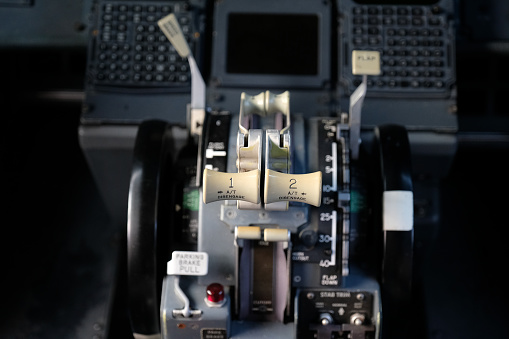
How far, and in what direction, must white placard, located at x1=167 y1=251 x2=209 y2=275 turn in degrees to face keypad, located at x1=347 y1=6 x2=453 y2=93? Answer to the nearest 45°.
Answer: approximately 135° to its left

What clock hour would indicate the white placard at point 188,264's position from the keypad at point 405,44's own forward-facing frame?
The white placard is roughly at 1 o'clock from the keypad.

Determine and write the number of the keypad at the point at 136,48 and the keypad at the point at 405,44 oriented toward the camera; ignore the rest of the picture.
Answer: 2

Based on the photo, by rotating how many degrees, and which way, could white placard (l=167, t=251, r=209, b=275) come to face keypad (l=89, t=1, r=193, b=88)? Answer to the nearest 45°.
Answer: approximately 180°

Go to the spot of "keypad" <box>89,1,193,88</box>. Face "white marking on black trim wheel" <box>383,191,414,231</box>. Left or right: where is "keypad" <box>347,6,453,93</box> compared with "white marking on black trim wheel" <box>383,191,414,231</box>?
left

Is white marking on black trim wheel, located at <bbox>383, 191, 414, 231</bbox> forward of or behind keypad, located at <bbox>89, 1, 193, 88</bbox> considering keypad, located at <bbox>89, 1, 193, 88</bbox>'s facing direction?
forward

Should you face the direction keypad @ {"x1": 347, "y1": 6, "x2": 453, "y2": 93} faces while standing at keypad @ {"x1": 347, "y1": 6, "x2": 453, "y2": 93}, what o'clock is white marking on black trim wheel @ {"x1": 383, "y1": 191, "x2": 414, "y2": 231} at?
The white marking on black trim wheel is roughly at 12 o'clock from the keypad.

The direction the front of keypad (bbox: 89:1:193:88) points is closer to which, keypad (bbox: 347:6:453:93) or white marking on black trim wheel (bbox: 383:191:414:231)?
the white marking on black trim wheel

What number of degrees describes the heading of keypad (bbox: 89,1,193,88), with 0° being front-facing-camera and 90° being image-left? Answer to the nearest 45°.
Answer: approximately 0°

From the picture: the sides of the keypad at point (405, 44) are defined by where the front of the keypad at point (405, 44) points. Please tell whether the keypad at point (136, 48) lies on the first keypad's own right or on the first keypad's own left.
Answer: on the first keypad's own right
